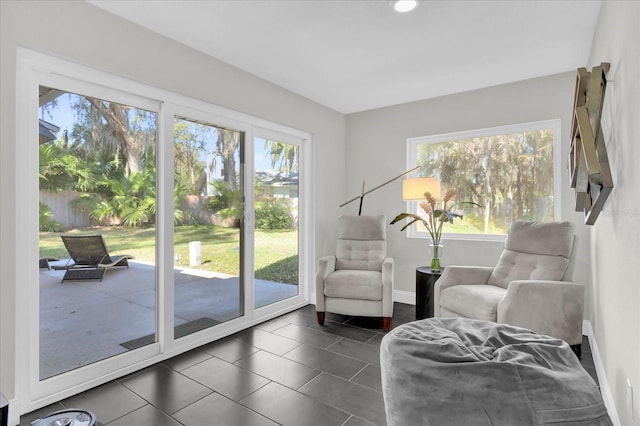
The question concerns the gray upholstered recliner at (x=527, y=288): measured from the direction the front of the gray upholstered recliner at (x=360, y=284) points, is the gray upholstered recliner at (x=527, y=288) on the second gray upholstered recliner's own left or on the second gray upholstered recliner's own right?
on the second gray upholstered recliner's own left

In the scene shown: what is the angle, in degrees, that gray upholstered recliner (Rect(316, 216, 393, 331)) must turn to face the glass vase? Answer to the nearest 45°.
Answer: approximately 90° to its left

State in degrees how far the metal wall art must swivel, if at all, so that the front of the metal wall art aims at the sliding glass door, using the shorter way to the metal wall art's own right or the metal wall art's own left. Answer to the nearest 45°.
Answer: approximately 45° to the metal wall art's own left

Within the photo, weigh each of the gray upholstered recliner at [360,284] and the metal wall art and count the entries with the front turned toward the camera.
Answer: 1

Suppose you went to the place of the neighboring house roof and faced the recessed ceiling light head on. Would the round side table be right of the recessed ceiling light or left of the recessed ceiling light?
left

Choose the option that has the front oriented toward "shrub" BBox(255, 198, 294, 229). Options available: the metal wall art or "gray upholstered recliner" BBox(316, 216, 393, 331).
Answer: the metal wall art

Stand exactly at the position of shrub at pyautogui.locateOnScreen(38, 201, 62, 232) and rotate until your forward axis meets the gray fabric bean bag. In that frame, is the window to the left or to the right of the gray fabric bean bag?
left

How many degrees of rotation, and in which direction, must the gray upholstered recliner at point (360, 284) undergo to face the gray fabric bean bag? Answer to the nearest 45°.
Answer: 0° — it already faces it

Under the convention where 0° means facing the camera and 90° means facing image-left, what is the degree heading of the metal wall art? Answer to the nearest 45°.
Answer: approximately 90°

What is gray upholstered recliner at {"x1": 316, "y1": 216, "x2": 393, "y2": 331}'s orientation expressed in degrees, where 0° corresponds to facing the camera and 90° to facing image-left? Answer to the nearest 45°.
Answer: approximately 0°
